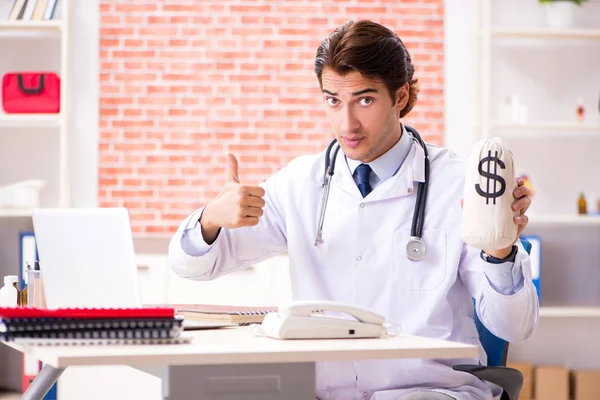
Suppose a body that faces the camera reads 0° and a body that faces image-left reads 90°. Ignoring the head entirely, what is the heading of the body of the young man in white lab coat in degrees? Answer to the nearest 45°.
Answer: approximately 45°

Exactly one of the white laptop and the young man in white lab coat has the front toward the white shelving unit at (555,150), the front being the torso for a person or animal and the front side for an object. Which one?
the white laptop

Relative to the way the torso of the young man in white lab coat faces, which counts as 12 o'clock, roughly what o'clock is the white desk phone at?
The white desk phone is roughly at 11 o'clock from the young man in white lab coat.

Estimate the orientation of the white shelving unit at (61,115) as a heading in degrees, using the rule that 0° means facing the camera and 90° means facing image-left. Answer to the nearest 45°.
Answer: approximately 0°

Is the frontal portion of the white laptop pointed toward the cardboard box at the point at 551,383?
yes

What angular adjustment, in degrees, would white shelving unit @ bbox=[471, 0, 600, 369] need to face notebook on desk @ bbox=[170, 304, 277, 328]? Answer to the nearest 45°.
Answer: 0° — it already faces it

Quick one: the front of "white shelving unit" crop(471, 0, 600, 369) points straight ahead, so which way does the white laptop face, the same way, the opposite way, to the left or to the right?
the opposite way

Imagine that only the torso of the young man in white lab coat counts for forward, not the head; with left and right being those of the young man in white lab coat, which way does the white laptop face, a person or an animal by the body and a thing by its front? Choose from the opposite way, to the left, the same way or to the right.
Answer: the opposite way

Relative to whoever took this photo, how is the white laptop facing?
facing away from the viewer and to the right of the viewer

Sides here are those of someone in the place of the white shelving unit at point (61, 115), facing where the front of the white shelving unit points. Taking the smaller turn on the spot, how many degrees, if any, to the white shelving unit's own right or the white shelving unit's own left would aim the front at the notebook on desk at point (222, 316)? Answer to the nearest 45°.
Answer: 0° — it already faces it

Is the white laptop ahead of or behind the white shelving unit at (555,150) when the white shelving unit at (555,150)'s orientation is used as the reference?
ahead
